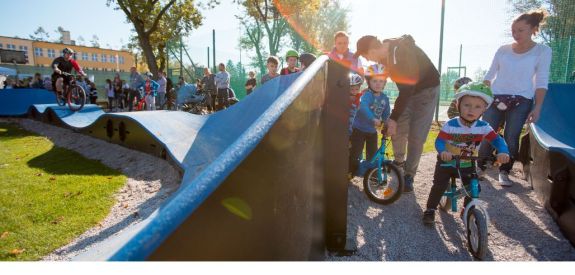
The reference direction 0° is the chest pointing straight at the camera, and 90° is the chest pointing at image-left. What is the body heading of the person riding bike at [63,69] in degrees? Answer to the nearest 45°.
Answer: approximately 315°

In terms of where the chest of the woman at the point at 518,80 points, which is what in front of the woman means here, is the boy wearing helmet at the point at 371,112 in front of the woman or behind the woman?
in front

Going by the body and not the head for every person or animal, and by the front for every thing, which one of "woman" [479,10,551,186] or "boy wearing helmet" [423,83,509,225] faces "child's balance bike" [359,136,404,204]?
the woman

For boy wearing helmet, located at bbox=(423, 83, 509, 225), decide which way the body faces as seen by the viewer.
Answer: toward the camera

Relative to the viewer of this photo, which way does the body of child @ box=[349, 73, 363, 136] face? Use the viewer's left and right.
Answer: facing the viewer

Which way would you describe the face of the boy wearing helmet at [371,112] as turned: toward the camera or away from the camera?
toward the camera

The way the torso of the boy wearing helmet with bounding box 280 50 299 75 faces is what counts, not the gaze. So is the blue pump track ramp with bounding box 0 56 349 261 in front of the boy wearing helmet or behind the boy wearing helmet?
in front

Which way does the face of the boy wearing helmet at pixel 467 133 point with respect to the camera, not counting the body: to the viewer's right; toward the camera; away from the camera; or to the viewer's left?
toward the camera

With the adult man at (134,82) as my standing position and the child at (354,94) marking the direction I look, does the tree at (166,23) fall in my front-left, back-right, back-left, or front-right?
back-left

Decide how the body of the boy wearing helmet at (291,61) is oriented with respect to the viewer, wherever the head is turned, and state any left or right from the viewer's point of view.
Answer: facing the viewer and to the left of the viewer

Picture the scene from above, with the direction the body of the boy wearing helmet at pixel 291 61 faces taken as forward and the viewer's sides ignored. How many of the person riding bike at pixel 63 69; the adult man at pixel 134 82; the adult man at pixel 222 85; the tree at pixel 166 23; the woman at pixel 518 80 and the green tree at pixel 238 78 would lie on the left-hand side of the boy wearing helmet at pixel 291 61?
1

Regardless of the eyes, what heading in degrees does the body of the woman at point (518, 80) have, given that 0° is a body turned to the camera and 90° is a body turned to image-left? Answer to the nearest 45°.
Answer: approximately 45°

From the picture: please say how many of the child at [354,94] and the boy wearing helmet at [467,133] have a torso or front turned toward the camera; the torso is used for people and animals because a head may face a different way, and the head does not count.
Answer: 2
